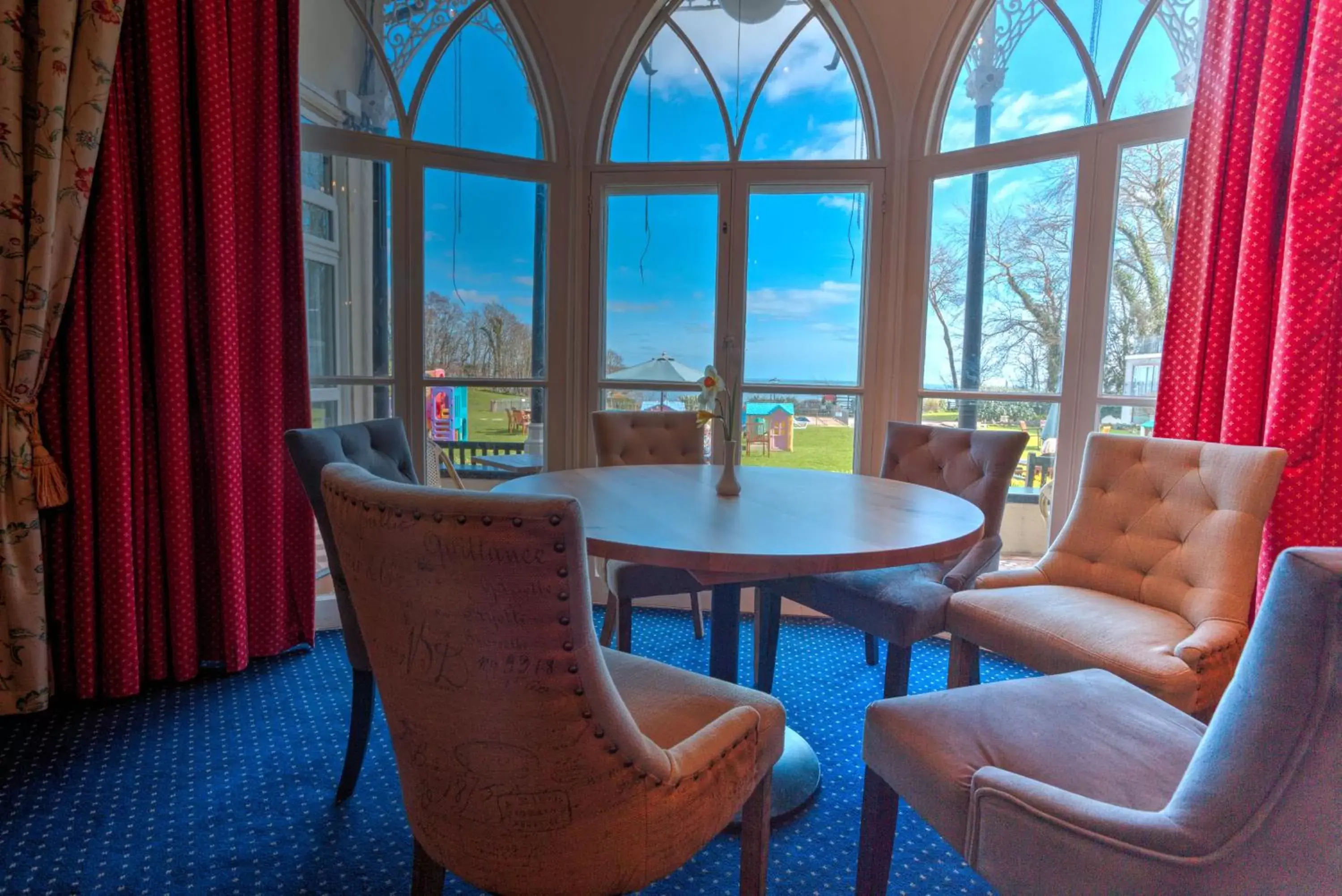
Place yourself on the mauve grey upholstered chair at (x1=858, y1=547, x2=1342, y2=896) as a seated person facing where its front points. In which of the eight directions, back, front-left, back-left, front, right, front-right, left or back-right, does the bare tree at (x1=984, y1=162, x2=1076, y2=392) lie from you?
front-right

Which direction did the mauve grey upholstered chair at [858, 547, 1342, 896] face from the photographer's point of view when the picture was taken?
facing away from the viewer and to the left of the viewer

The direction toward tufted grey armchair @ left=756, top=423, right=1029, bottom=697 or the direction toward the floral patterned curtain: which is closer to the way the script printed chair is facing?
the tufted grey armchair

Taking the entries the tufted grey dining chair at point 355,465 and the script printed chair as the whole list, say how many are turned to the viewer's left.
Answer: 0

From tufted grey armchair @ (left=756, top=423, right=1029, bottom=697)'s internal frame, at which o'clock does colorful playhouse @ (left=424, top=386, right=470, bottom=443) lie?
The colorful playhouse is roughly at 2 o'clock from the tufted grey armchair.

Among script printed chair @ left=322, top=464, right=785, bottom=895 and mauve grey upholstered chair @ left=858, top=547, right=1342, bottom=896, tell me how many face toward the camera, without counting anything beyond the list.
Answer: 0

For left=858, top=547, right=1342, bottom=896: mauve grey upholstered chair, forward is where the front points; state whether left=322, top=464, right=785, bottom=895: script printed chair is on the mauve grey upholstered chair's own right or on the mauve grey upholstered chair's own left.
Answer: on the mauve grey upholstered chair's own left

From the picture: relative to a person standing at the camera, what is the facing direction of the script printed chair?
facing away from the viewer and to the right of the viewer

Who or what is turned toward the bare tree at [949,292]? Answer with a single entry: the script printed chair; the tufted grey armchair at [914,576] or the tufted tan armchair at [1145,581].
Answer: the script printed chair

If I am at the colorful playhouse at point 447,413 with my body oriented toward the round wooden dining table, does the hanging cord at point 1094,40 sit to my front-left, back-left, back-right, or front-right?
front-left

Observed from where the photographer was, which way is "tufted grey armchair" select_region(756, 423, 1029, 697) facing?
facing the viewer and to the left of the viewer

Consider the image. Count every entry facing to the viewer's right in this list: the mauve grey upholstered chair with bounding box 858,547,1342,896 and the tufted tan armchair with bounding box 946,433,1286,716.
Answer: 0

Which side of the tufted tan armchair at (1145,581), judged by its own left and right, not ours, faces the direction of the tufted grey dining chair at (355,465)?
front
